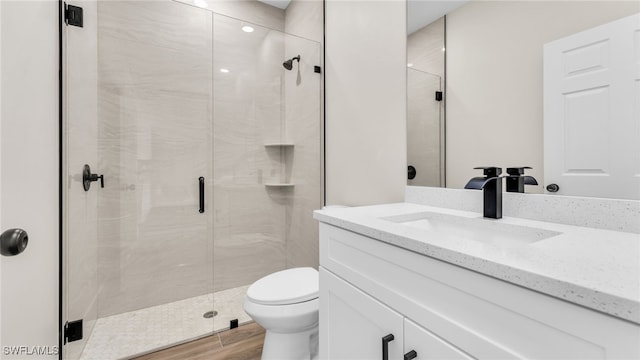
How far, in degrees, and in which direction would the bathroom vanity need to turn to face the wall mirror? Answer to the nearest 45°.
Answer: approximately 135° to its right

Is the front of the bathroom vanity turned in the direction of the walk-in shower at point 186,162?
no

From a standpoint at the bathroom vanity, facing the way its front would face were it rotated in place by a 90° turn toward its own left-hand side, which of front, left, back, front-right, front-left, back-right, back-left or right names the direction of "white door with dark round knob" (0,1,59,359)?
back-right

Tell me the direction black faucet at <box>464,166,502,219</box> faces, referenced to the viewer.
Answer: facing the viewer and to the left of the viewer

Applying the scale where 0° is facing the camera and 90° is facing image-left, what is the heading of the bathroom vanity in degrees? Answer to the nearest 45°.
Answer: approximately 45°

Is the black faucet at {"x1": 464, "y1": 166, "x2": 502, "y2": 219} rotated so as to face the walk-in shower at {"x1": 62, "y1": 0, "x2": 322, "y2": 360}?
no

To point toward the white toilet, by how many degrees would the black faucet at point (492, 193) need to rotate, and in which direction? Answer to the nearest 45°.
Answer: approximately 45° to its right

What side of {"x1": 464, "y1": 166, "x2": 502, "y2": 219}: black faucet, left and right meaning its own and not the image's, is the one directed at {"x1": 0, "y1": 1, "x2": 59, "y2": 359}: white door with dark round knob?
front
